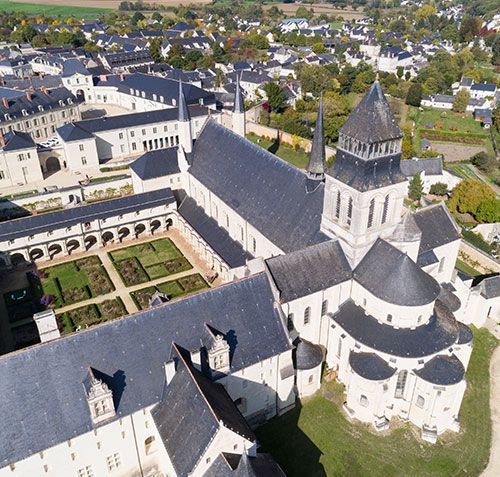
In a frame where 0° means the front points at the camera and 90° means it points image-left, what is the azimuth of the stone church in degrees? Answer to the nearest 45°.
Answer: approximately 135°
